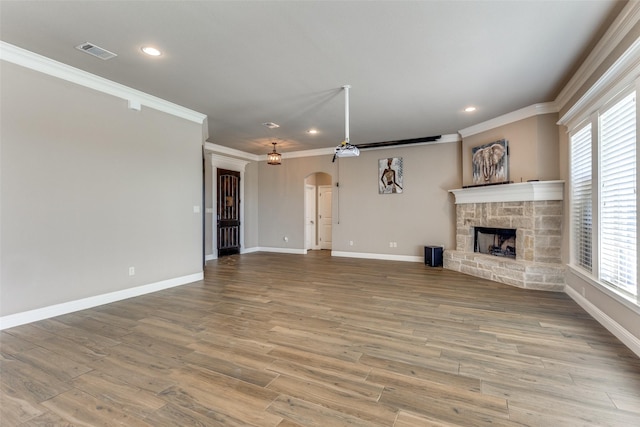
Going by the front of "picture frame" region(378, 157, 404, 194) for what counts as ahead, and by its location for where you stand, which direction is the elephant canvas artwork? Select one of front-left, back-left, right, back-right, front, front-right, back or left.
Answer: front-left

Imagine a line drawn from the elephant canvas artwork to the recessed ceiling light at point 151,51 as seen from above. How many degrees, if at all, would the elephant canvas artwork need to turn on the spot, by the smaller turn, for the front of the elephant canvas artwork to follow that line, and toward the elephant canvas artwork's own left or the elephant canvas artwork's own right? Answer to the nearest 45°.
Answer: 0° — it already faces it

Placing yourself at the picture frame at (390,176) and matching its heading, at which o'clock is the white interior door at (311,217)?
The white interior door is roughly at 4 o'clock from the picture frame.

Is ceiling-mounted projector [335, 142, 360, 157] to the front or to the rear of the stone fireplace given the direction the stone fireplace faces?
to the front

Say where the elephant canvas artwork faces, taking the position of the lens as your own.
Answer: facing the viewer and to the left of the viewer

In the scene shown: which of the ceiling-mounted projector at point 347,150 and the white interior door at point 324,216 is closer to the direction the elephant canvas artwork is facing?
the ceiling-mounted projector

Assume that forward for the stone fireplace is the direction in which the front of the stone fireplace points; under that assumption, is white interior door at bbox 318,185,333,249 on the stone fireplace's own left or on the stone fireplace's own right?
on the stone fireplace's own right

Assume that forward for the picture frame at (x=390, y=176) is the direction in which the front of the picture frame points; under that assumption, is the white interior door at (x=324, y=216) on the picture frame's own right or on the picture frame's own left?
on the picture frame's own right

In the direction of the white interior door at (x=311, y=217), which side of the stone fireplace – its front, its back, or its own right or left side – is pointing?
right

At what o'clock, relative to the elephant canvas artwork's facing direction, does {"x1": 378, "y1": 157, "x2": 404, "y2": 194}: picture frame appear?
The picture frame is roughly at 2 o'clock from the elephant canvas artwork.

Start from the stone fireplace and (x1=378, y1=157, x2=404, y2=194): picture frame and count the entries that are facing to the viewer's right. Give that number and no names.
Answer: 0

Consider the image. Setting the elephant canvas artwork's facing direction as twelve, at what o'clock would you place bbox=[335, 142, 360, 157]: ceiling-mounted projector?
The ceiling-mounted projector is roughly at 12 o'clock from the elephant canvas artwork.

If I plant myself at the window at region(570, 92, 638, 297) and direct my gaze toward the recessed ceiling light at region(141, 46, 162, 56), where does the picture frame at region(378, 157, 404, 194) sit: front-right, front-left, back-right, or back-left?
front-right

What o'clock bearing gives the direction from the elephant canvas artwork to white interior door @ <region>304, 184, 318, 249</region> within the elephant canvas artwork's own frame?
The white interior door is roughly at 2 o'clock from the elephant canvas artwork.

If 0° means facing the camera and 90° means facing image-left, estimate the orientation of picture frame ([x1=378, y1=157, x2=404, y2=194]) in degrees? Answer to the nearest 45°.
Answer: approximately 0°
